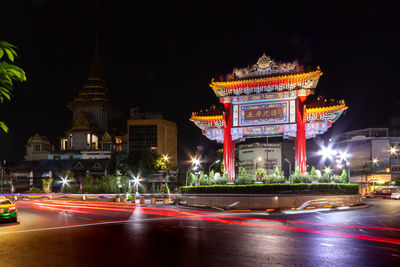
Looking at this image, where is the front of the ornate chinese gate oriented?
toward the camera

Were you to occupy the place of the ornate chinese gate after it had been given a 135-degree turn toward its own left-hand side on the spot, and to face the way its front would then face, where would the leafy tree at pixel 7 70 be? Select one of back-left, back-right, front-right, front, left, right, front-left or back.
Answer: back-right

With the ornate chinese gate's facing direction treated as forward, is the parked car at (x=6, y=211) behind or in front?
in front
